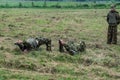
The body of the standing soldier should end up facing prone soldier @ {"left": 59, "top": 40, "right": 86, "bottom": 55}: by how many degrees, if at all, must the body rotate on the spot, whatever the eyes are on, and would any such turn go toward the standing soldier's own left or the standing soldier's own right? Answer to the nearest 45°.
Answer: approximately 135° to the standing soldier's own left
